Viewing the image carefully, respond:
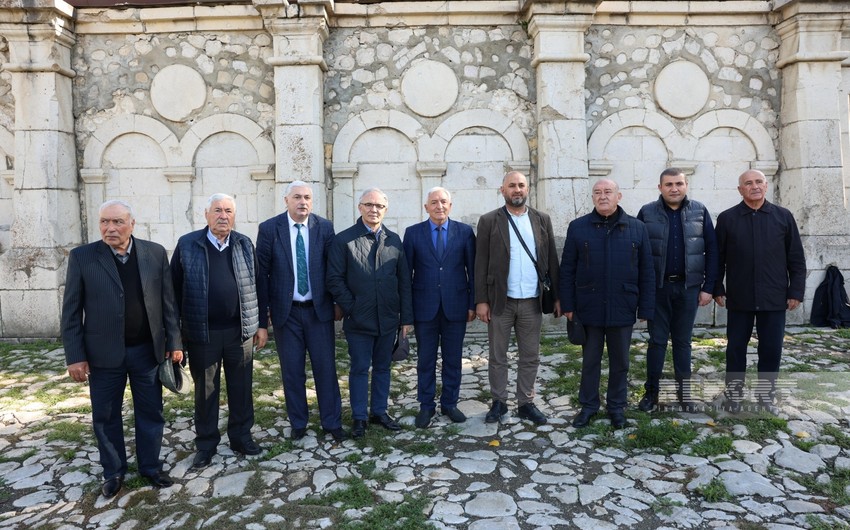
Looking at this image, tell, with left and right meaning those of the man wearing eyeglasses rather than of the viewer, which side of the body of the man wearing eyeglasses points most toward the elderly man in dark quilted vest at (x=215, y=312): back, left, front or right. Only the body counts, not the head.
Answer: right

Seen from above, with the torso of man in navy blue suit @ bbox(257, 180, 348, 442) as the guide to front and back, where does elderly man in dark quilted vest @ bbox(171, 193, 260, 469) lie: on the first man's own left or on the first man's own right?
on the first man's own right

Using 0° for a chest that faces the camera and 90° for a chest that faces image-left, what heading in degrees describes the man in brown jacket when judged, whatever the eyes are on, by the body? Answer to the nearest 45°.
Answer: approximately 0°

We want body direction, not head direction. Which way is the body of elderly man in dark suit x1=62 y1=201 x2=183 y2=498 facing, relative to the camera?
toward the camera

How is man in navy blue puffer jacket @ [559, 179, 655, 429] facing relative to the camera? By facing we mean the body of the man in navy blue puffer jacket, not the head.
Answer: toward the camera

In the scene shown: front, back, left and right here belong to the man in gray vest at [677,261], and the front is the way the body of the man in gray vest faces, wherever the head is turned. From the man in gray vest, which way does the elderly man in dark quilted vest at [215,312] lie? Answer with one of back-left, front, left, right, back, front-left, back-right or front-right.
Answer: front-right

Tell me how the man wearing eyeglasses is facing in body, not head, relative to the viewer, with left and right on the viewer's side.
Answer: facing the viewer

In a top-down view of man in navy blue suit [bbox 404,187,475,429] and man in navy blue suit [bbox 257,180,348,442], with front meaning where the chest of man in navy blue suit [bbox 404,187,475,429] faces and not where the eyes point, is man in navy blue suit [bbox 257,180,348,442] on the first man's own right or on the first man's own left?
on the first man's own right

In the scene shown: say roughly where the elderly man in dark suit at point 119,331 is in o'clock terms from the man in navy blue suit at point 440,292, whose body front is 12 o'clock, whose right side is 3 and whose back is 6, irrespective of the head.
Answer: The elderly man in dark suit is roughly at 2 o'clock from the man in navy blue suit.

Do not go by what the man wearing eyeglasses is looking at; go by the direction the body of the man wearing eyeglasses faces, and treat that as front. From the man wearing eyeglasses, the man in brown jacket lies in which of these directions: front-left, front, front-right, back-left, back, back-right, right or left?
left

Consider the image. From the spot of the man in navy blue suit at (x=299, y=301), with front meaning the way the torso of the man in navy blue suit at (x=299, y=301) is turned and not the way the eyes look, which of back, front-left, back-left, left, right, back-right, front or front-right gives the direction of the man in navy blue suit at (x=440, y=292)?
left

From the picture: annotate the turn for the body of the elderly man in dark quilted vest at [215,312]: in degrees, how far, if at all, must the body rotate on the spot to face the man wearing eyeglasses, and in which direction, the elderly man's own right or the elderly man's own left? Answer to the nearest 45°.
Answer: approximately 90° to the elderly man's own left
